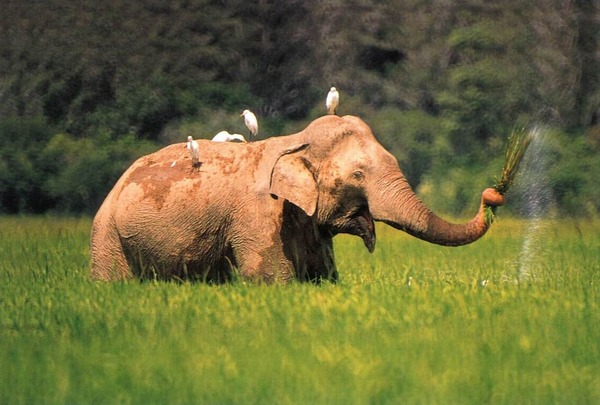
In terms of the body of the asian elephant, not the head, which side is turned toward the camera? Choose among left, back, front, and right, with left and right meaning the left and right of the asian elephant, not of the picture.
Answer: right

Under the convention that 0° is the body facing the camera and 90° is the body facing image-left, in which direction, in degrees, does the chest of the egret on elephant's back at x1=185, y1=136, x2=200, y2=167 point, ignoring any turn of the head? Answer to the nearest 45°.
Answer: approximately 90°
